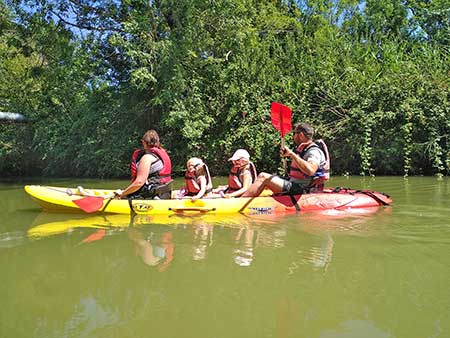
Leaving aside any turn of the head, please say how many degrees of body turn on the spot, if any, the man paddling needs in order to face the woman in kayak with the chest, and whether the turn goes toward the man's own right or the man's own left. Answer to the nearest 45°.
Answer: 0° — they already face them

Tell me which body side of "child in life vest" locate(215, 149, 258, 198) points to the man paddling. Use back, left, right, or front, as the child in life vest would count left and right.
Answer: back

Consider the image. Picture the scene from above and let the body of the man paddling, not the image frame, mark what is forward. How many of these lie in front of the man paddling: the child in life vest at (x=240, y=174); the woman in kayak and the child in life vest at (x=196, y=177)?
3

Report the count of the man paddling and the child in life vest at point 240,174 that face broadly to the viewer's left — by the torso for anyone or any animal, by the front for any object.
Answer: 2

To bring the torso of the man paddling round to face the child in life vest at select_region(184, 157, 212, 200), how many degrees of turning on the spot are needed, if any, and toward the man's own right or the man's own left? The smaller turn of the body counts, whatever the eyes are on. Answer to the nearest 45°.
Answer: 0° — they already face them

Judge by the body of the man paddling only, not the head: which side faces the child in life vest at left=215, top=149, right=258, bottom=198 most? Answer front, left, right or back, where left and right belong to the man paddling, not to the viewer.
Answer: front

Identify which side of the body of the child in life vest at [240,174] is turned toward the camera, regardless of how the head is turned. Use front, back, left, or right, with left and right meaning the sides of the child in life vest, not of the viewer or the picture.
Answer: left

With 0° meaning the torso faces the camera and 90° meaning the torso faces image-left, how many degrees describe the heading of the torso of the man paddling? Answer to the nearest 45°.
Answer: approximately 90°

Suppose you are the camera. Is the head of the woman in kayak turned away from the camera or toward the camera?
away from the camera

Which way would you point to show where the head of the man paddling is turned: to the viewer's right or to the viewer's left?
to the viewer's left

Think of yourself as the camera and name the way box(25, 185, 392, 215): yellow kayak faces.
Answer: facing to the left of the viewer
